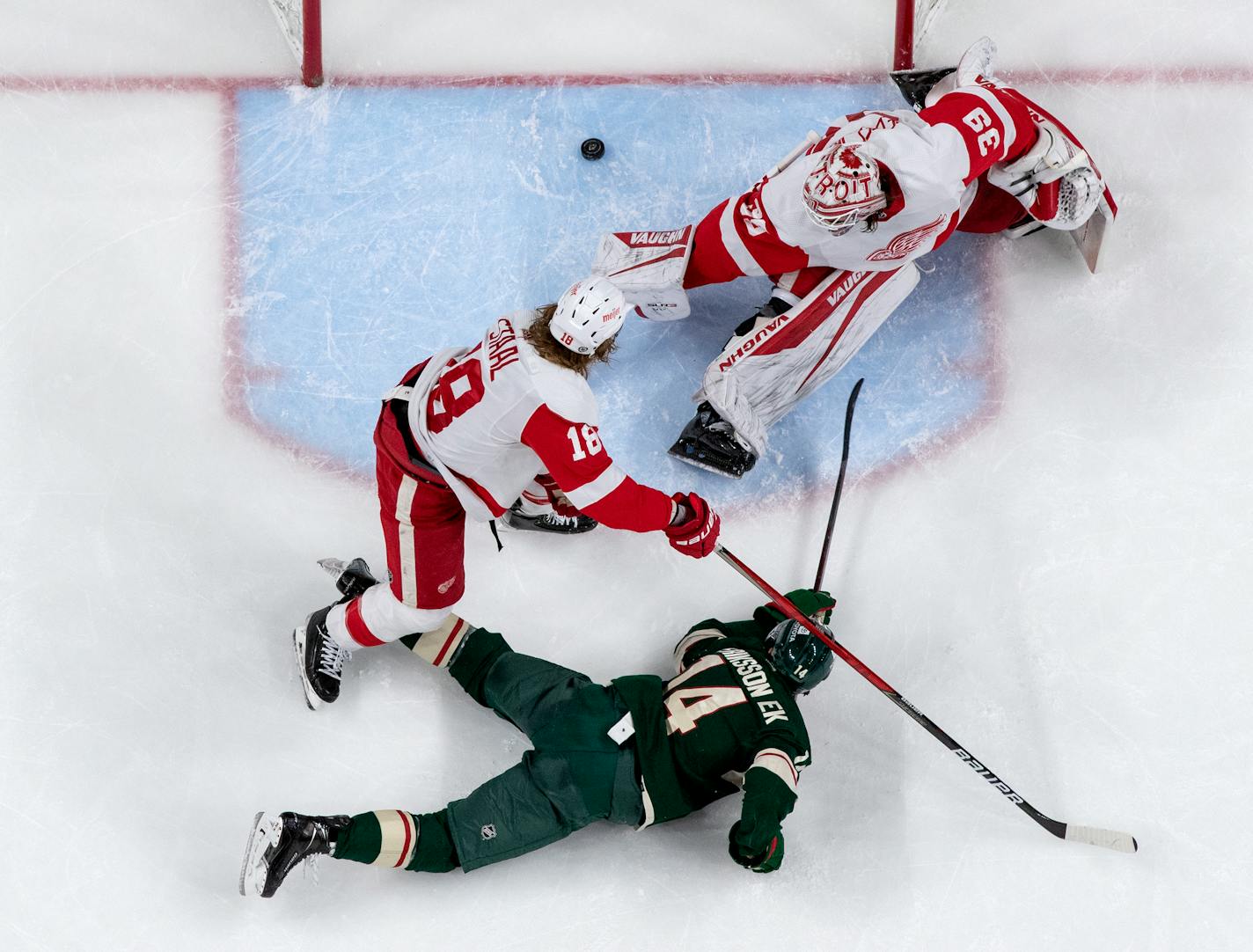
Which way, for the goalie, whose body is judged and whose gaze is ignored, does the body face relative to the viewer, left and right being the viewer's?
facing the viewer

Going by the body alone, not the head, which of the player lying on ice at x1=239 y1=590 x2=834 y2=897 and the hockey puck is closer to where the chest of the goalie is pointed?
the player lying on ice

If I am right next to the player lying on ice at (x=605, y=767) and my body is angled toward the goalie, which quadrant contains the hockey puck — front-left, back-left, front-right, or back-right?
front-left

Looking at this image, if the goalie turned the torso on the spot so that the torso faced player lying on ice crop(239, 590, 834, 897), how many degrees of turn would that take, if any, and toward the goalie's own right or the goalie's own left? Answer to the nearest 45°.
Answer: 0° — they already face them

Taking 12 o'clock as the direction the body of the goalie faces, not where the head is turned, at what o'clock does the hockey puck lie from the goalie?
The hockey puck is roughly at 4 o'clock from the goalie.

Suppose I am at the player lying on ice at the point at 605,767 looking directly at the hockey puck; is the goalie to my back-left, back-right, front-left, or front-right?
front-right
